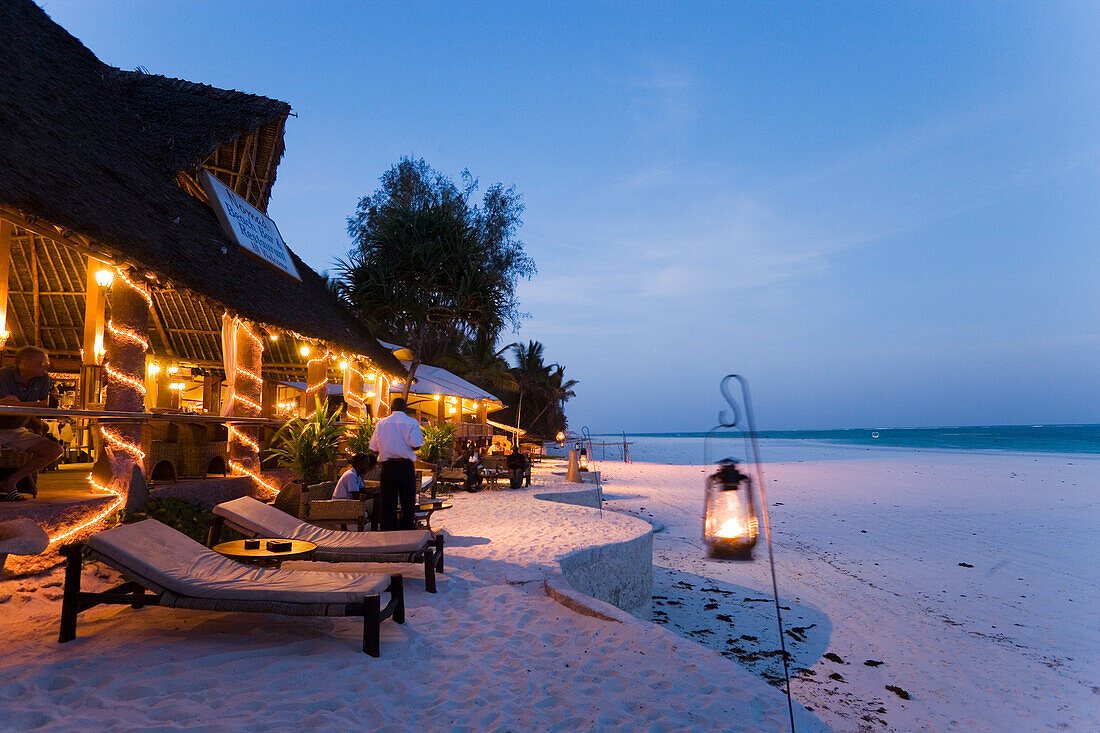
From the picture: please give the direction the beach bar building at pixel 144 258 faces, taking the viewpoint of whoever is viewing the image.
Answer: facing the viewer and to the right of the viewer

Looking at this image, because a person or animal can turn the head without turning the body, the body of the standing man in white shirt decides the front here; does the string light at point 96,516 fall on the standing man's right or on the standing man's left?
on the standing man's left

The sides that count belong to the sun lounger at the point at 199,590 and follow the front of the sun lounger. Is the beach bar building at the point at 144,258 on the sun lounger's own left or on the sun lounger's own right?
on the sun lounger's own left

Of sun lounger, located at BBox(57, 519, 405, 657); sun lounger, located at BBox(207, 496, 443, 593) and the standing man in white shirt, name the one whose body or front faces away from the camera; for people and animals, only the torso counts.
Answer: the standing man in white shirt

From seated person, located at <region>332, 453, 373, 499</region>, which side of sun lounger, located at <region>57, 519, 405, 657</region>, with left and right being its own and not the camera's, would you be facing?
left

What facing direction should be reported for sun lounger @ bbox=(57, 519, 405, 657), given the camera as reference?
facing to the right of the viewer

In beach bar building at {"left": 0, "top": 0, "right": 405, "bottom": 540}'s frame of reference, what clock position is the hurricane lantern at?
The hurricane lantern is roughly at 1 o'clock from the beach bar building.

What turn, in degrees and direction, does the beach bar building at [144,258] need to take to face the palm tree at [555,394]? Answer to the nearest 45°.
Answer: approximately 90° to its left

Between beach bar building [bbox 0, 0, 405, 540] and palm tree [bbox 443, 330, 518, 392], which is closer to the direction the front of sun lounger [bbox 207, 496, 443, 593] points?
the palm tree

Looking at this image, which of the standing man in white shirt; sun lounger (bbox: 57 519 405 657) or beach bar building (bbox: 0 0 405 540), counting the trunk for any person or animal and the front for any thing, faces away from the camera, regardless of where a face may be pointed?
the standing man in white shirt

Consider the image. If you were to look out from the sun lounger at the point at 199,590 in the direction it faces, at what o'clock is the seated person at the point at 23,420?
The seated person is roughly at 8 o'clock from the sun lounger.

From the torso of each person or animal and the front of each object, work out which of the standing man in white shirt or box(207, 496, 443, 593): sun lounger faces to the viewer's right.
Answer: the sun lounger

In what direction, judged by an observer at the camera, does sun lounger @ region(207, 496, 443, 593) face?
facing to the right of the viewer

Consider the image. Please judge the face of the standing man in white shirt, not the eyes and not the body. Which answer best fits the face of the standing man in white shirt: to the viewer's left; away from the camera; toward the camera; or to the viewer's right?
away from the camera

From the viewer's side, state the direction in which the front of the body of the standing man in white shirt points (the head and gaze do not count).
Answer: away from the camera

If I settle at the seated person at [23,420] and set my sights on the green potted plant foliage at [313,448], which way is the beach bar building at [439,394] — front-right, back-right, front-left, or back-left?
front-left

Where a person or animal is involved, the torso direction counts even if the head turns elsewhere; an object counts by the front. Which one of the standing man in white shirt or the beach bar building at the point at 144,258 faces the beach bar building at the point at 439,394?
the standing man in white shirt

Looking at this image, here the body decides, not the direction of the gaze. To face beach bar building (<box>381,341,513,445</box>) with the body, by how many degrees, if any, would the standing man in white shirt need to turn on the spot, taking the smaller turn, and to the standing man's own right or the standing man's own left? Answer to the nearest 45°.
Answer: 0° — they already face it

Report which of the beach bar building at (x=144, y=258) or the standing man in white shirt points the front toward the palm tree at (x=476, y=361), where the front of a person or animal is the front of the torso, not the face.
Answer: the standing man in white shirt

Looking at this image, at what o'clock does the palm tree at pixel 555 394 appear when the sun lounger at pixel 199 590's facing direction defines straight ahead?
The palm tree is roughly at 10 o'clock from the sun lounger.

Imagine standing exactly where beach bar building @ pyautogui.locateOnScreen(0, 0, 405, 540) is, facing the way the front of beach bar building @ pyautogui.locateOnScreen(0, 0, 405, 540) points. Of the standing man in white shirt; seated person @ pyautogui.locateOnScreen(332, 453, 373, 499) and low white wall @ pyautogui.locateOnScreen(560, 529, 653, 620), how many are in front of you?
3

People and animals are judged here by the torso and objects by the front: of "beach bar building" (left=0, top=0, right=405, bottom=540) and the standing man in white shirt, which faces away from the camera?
the standing man in white shirt

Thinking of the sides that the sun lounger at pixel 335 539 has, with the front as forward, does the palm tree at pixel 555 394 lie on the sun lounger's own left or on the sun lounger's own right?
on the sun lounger's own left

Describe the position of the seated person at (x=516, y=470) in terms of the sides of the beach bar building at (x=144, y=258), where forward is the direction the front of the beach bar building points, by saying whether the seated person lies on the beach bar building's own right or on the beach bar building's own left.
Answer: on the beach bar building's own left
